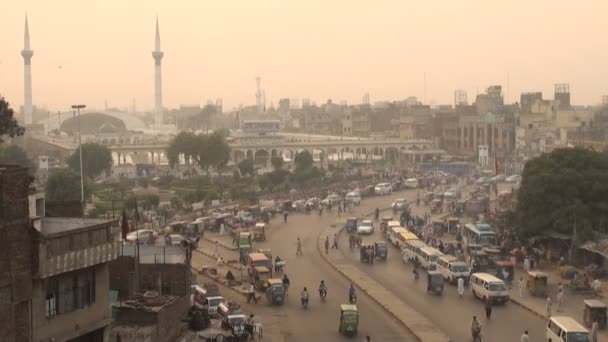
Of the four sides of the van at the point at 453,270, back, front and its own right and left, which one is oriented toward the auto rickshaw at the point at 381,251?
back

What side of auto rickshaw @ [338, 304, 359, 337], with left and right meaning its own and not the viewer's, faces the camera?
back

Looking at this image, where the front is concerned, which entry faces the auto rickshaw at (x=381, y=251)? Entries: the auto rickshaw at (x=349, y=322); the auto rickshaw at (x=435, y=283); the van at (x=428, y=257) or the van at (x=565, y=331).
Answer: the auto rickshaw at (x=349, y=322)

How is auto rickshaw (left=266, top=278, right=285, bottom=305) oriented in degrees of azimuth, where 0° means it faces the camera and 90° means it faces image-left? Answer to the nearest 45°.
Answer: approximately 180°

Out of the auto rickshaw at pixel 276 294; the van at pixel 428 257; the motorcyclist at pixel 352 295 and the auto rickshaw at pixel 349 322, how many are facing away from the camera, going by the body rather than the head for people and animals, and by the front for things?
3

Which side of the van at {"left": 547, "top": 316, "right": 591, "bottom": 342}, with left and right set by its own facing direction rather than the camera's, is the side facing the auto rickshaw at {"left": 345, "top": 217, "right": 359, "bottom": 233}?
back

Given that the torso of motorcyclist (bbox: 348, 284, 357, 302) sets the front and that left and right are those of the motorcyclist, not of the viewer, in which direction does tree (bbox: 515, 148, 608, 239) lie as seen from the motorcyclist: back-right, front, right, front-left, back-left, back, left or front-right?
front-right

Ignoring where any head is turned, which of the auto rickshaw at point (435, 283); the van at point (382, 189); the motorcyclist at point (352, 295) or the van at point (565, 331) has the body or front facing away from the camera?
the motorcyclist

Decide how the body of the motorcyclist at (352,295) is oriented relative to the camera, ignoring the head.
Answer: away from the camera

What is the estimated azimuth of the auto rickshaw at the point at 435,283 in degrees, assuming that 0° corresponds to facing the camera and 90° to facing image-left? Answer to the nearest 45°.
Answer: approximately 315°

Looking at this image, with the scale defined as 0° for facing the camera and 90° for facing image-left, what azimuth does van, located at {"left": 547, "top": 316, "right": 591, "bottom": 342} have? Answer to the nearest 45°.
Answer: approximately 315°

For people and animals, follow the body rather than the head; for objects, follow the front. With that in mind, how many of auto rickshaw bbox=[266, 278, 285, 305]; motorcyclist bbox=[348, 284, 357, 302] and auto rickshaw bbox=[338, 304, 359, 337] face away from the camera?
3

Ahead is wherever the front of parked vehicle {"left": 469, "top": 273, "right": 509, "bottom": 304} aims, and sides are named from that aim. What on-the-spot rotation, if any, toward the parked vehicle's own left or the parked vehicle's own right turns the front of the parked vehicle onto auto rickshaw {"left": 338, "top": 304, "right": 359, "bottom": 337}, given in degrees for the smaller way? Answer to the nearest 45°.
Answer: approximately 90° to the parked vehicle's own right

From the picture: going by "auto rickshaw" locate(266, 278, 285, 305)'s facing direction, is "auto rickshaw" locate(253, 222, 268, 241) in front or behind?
in front

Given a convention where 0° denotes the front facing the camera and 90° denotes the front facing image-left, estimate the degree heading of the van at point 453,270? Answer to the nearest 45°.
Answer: approximately 315°
